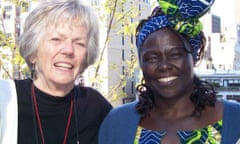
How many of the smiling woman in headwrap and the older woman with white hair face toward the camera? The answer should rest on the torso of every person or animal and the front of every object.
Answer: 2

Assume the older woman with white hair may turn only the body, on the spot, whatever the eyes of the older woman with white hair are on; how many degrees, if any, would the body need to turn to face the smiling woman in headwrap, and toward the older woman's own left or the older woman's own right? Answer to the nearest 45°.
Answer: approximately 45° to the older woman's own left

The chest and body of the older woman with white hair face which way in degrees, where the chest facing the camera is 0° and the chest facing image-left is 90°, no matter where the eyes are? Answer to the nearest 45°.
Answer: approximately 0°

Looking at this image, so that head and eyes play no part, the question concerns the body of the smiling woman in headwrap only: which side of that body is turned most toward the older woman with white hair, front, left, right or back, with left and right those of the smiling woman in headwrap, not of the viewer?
right
